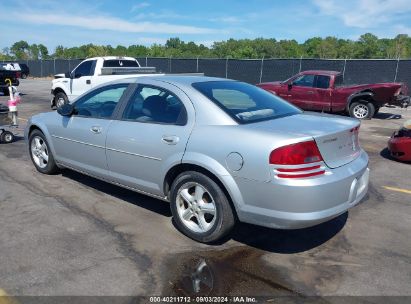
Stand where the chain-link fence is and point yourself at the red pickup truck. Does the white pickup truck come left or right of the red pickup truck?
right

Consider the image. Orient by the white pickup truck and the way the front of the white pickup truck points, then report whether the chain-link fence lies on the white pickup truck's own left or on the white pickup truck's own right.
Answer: on the white pickup truck's own right

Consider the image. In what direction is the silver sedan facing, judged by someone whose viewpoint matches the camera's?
facing away from the viewer and to the left of the viewer

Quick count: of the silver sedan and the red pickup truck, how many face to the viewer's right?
0

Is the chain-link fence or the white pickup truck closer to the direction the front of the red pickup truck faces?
the white pickup truck

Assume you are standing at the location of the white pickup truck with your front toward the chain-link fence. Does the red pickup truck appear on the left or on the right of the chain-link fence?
right

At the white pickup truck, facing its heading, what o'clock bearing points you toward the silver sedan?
The silver sedan is roughly at 7 o'clock from the white pickup truck.

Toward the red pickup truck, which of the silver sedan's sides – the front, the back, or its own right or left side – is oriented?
right

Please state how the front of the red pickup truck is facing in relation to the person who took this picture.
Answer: facing to the left of the viewer

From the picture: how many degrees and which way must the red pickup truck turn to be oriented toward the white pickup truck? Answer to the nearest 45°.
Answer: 0° — it already faces it

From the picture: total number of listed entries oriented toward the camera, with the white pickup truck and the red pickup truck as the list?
0

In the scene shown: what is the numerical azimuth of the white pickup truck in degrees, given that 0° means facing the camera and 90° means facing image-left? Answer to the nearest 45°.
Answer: approximately 135°

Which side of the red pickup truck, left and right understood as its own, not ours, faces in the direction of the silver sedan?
left

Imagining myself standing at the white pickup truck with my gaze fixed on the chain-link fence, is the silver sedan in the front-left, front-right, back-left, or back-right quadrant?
back-right
